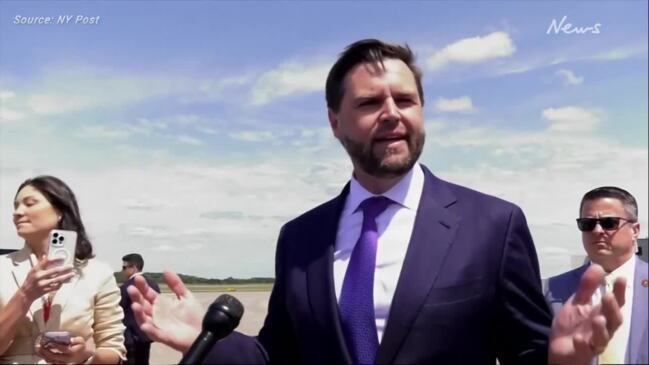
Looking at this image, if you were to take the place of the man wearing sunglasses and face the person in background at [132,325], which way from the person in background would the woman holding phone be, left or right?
left

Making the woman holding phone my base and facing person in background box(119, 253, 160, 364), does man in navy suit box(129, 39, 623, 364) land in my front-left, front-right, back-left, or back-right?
back-right

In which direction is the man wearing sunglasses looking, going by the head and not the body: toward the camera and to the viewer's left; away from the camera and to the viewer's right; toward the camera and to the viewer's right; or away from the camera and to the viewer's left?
toward the camera and to the viewer's left

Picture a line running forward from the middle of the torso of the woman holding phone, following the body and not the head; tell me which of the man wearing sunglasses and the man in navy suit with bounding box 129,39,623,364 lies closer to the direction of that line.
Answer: the man in navy suit

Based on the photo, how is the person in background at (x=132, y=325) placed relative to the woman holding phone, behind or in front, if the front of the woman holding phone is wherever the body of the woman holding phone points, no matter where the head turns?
behind

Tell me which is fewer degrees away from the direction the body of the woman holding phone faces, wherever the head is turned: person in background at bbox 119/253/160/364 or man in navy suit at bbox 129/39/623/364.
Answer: the man in navy suit

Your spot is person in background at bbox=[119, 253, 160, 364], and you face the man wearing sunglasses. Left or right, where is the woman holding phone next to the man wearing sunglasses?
right

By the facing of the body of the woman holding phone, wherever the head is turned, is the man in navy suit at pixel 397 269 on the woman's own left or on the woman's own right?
on the woman's own left
